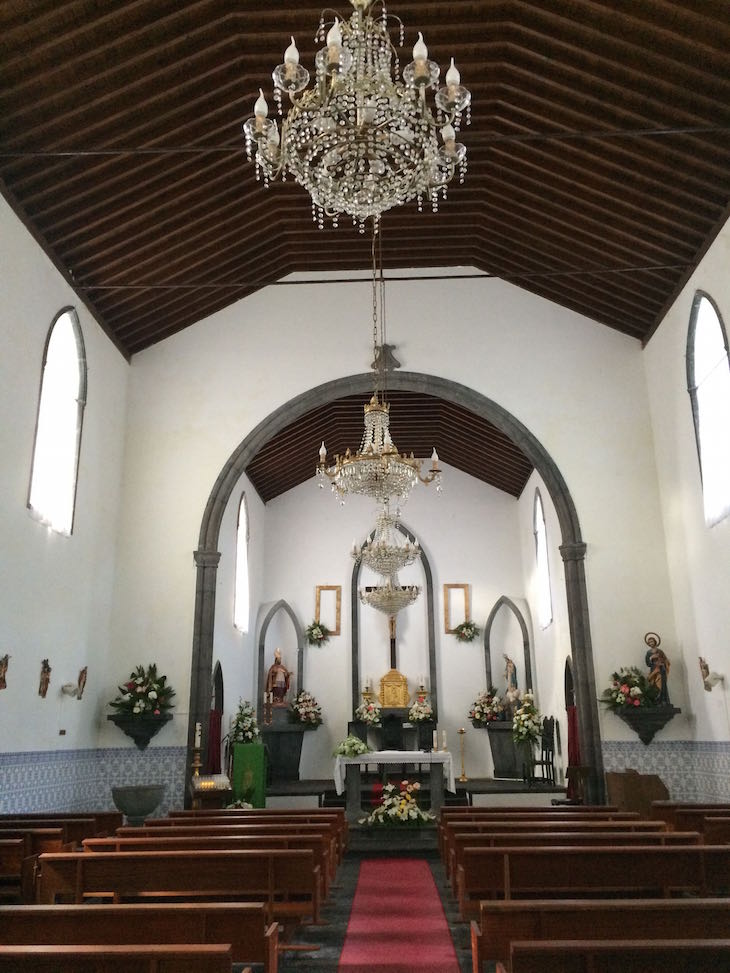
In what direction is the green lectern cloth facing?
toward the camera

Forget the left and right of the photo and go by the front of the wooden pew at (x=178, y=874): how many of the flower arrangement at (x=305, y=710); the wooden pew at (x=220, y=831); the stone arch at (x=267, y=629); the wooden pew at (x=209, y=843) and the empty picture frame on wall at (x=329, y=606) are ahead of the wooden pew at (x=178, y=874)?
5

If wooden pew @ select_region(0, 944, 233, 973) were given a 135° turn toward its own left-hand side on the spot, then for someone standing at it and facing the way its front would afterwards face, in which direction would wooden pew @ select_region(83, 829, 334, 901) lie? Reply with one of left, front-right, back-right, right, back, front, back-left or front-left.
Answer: back-right

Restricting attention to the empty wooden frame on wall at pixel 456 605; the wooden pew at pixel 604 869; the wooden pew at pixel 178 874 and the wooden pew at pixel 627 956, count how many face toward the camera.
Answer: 1

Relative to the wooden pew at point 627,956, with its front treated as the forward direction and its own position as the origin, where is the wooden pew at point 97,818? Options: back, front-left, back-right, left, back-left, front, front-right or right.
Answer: front-left

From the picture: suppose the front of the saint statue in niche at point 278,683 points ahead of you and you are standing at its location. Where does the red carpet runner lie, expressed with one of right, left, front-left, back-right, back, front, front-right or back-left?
front

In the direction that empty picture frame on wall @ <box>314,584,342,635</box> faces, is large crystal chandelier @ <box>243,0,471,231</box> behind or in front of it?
in front

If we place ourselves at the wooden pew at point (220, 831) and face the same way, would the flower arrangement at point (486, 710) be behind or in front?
in front

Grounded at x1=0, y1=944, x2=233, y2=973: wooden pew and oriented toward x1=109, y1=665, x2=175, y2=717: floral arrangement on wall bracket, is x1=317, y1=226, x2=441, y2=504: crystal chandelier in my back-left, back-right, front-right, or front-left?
front-right

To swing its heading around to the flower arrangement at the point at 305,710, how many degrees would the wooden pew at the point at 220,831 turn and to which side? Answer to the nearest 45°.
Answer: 0° — it already faces it

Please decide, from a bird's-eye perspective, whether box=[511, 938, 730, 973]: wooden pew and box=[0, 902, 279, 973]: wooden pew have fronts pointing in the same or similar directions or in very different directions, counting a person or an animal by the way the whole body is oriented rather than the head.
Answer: same or similar directions

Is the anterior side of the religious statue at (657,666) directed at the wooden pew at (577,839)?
yes

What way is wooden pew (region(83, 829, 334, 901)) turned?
away from the camera

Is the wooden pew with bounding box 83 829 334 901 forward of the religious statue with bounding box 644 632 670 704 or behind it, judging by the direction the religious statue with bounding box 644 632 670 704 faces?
forward

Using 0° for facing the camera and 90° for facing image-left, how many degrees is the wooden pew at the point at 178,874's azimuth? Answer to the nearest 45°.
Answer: approximately 180°

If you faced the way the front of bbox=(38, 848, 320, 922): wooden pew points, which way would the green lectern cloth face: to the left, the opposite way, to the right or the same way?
the opposite way

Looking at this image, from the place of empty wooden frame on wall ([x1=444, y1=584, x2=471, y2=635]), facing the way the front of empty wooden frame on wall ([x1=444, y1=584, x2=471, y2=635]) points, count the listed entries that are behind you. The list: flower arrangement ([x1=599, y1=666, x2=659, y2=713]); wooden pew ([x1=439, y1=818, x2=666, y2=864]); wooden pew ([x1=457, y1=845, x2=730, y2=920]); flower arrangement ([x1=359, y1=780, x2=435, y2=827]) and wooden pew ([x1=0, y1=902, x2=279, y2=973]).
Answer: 0

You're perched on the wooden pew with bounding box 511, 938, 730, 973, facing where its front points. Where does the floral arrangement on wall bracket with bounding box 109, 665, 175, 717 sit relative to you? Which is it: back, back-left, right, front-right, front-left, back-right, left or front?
front-left

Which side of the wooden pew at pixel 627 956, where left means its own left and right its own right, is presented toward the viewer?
back

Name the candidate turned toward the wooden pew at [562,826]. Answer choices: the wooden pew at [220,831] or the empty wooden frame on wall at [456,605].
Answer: the empty wooden frame on wall

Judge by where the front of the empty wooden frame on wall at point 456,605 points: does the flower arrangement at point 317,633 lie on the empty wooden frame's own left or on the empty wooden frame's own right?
on the empty wooden frame's own right

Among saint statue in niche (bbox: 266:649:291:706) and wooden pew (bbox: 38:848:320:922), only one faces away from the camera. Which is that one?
the wooden pew

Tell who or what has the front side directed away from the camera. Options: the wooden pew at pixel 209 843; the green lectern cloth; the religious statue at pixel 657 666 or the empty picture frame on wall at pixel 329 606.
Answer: the wooden pew

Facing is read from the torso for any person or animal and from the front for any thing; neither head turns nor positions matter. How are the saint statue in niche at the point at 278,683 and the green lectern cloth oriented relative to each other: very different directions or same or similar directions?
same or similar directions
